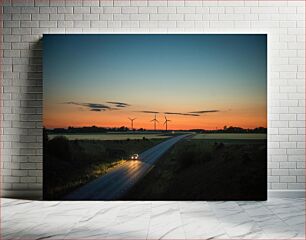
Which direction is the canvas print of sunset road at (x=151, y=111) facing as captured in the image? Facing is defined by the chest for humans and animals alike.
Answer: toward the camera
